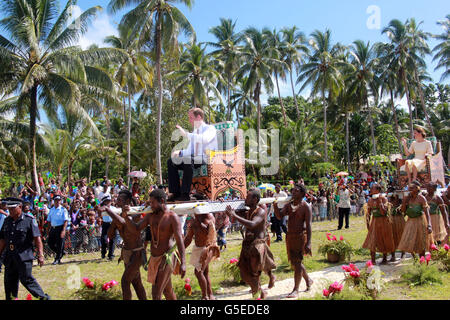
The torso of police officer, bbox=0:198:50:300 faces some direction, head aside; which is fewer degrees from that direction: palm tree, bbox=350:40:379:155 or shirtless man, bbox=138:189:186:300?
the shirtless man

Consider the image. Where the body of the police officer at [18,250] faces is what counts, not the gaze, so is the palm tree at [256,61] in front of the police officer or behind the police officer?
behind

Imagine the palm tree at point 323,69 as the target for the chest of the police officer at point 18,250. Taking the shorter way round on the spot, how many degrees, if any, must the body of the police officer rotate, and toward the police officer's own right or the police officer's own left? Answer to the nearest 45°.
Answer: approximately 180°

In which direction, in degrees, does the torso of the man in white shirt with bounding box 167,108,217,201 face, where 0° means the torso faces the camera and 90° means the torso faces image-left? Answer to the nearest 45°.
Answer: approximately 45°

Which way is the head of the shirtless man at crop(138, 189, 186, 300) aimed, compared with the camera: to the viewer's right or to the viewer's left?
to the viewer's left

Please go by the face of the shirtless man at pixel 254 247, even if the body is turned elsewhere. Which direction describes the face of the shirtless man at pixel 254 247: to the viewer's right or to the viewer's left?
to the viewer's left

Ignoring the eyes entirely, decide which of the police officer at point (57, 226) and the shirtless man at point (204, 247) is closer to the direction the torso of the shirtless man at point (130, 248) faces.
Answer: the police officer

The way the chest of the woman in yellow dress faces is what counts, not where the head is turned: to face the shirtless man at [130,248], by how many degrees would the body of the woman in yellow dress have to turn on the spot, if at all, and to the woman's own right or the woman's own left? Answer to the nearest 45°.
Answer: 0° — they already face them
